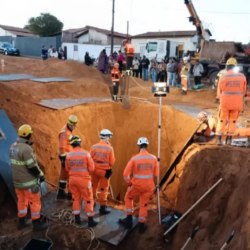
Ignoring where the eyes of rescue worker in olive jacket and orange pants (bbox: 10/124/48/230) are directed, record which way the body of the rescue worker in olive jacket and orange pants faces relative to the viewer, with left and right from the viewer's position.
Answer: facing away from the viewer and to the right of the viewer

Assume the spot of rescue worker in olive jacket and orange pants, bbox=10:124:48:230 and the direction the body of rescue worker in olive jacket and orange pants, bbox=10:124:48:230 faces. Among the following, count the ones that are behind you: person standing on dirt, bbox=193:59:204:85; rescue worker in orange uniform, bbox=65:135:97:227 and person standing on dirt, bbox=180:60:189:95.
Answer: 0

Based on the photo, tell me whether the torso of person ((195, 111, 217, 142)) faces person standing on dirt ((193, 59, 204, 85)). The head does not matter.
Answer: no

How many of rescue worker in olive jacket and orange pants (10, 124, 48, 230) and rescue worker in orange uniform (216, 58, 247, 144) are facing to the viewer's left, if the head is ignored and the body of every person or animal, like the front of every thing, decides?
0

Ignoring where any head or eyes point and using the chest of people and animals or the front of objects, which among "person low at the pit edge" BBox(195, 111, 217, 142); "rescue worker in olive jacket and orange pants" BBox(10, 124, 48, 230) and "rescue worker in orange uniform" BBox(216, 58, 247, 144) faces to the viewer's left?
the person low at the pit edge

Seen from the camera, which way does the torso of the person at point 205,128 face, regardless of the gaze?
to the viewer's left

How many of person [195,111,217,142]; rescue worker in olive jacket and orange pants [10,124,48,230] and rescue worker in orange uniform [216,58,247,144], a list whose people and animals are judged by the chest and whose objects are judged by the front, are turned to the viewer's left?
1
